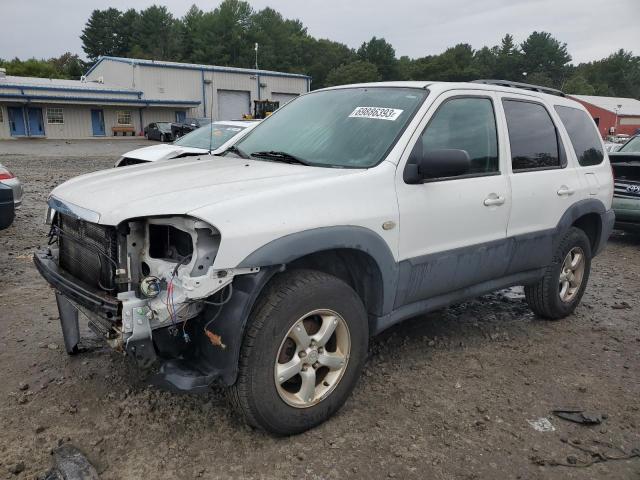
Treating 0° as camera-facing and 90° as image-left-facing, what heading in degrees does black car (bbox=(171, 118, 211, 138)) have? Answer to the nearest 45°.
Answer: approximately 45°

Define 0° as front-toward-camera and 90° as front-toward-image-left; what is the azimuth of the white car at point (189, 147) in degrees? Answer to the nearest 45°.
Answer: approximately 45°

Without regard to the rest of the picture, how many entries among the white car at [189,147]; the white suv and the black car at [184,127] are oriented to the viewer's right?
0

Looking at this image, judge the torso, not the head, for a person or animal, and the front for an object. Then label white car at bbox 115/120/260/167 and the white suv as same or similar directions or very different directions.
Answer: same or similar directions

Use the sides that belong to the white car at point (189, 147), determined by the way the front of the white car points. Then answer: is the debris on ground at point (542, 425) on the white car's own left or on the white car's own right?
on the white car's own left

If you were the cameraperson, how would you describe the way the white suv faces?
facing the viewer and to the left of the viewer

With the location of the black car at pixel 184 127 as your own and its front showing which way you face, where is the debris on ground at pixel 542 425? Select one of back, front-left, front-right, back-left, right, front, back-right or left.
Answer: front-left

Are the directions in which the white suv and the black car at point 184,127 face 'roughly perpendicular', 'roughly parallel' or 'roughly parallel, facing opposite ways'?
roughly parallel

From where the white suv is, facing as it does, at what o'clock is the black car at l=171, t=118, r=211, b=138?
The black car is roughly at 4 o'clock from the white suv.

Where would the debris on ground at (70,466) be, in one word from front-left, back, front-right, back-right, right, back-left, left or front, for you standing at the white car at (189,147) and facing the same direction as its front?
front-left

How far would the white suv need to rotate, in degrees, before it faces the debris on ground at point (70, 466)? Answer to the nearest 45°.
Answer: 0° — it already faces it
